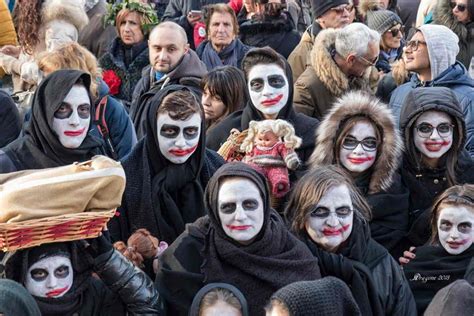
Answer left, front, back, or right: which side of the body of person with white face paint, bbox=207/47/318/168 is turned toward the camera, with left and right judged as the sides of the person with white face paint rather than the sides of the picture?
front

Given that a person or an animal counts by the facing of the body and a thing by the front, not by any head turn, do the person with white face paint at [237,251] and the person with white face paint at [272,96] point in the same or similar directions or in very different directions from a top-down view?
same or similar directions

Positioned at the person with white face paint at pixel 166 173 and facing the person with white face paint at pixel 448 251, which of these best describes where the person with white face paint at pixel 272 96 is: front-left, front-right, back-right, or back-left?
front-left

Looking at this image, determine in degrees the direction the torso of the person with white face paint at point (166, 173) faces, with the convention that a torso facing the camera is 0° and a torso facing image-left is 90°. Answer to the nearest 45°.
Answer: approximately 0°

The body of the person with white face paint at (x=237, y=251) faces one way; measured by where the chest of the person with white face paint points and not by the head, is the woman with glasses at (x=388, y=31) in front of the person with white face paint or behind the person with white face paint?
behind

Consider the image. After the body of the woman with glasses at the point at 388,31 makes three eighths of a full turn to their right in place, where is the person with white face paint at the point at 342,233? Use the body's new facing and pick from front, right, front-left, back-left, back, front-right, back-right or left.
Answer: left

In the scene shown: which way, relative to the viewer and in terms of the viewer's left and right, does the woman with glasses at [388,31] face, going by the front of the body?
facing the viewer and to the right of the viewer

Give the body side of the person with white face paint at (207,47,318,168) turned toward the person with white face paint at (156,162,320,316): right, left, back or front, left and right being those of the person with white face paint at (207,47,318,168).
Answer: front

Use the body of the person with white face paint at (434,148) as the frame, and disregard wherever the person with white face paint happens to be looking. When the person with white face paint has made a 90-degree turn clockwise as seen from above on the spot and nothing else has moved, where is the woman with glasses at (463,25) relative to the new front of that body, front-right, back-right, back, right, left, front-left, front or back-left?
right

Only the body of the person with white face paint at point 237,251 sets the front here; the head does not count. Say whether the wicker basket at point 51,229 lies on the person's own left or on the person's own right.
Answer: on the person's own right

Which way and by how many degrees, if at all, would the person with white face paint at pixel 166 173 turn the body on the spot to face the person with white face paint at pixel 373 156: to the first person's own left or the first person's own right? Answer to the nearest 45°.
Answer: approximately 90° to the first person's own left

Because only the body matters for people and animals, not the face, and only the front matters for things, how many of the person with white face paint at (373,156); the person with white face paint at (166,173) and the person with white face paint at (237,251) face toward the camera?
3
